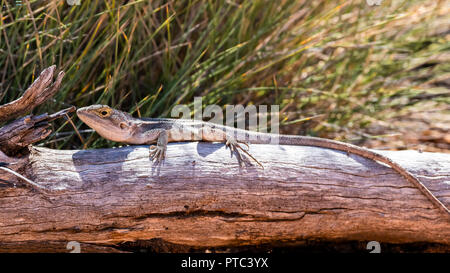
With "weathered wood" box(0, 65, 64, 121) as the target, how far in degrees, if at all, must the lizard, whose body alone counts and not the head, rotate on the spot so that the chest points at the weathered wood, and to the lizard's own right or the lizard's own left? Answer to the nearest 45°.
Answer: approximately 45° to the lizard's own left

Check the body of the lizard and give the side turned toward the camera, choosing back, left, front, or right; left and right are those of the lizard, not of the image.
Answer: left

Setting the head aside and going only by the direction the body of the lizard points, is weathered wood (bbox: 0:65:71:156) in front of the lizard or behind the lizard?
in front
